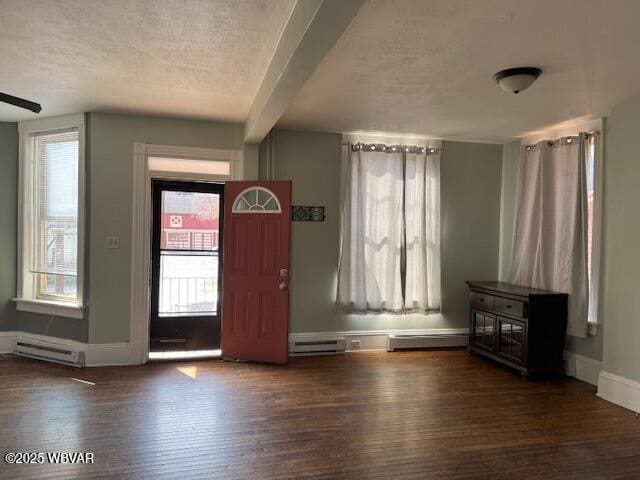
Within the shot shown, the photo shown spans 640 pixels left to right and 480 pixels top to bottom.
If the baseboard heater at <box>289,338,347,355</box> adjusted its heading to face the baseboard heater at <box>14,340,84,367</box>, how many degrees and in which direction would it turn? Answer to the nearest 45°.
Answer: approximately 90° to its right

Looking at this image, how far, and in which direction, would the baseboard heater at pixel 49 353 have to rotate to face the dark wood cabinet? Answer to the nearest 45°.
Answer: approximately 90° to its left

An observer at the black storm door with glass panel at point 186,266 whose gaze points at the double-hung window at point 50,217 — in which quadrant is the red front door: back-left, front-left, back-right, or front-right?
back-left

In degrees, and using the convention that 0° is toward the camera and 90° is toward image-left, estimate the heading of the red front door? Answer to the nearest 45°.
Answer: approximately 0°

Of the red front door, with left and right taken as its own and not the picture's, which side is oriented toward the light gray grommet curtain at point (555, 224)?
left

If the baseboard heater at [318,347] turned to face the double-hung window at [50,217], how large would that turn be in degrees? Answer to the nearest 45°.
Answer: approximately 90° to its right

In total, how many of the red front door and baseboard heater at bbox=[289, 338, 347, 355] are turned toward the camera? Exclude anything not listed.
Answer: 2

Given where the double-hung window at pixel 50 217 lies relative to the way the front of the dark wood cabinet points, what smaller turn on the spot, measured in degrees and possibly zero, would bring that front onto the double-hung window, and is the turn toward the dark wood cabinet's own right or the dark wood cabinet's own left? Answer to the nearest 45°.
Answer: approximately 45° to the dark wood cabinet's own right

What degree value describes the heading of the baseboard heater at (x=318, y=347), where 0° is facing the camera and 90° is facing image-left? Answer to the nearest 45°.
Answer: approximately 0°

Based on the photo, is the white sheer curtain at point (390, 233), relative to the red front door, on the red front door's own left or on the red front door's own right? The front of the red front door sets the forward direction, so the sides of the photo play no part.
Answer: on the red front door's own left

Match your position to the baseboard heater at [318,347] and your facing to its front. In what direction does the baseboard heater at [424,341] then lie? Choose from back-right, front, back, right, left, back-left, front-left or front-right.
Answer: left
